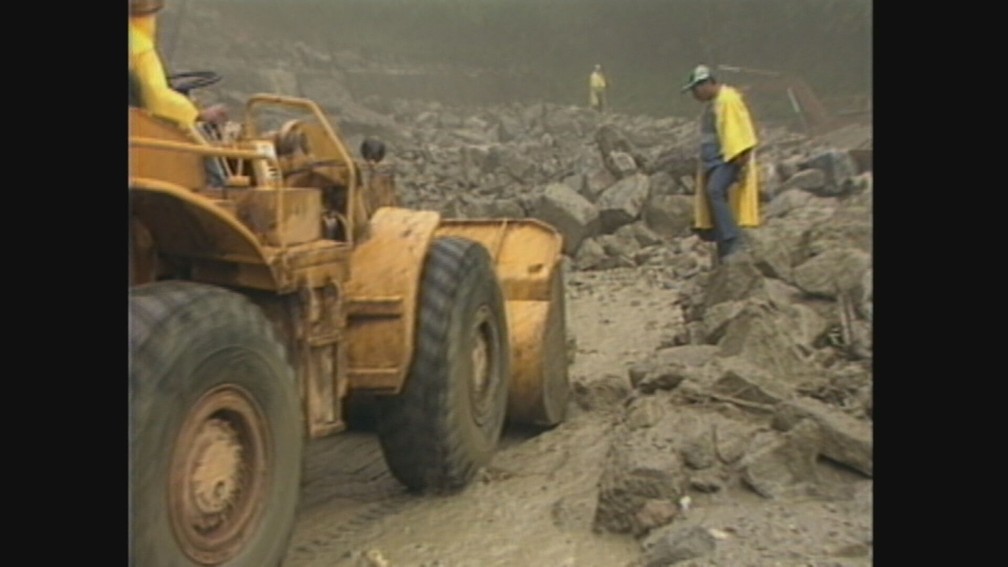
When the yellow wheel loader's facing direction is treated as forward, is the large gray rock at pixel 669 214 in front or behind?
in front

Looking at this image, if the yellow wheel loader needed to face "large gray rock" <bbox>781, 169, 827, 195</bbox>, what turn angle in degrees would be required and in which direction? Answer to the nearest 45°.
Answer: approximately 45° to its right

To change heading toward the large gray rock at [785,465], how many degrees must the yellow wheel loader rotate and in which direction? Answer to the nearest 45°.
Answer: approximately 45° to its right

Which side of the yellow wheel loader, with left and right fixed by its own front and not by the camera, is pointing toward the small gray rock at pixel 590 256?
front

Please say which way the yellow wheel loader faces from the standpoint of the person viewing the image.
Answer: facing away from the viewer and to the right of the viewer

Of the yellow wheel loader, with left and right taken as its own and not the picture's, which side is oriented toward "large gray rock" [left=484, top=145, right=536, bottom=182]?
front
